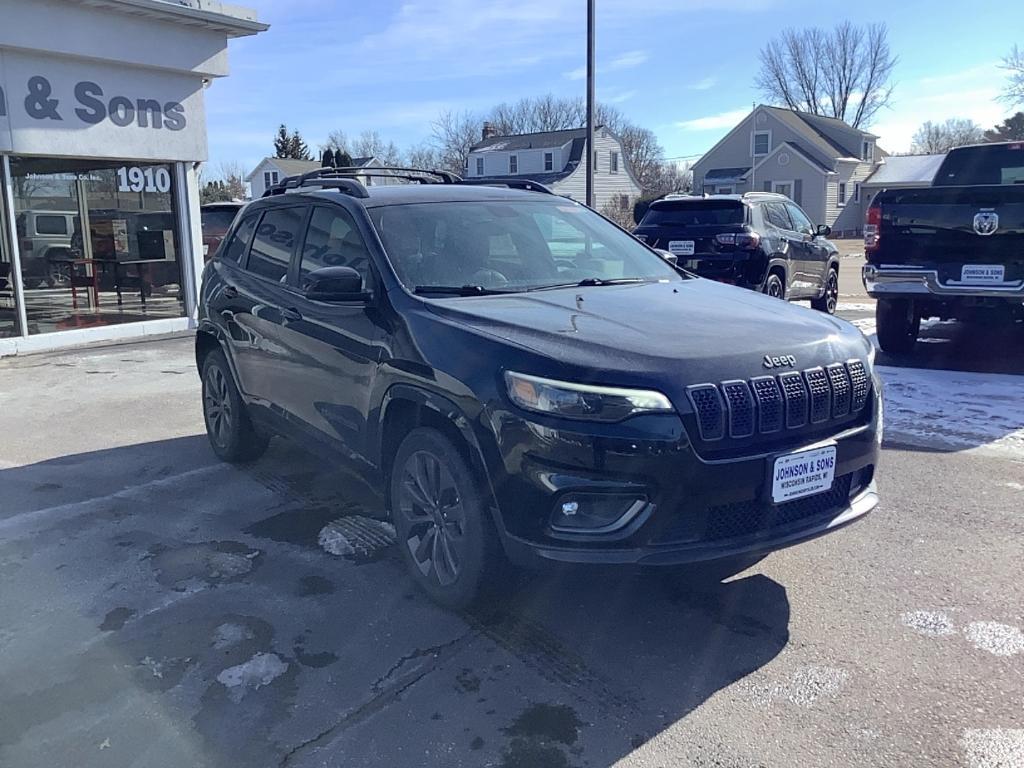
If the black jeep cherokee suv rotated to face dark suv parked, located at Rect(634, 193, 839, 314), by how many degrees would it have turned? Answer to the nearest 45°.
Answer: approximately 135° to its left

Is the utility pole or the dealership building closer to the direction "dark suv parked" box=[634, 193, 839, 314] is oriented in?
the utility pole

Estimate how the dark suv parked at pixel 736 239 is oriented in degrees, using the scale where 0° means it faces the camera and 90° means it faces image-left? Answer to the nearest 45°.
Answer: approximately 225°

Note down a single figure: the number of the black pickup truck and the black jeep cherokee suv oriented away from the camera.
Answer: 1

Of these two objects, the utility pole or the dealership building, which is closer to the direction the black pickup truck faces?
the utility pole

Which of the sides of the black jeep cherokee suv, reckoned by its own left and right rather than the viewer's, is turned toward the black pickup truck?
left

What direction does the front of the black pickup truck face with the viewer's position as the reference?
facing away from the viewer

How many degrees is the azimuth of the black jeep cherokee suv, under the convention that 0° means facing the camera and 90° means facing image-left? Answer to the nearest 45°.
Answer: approximately 315°

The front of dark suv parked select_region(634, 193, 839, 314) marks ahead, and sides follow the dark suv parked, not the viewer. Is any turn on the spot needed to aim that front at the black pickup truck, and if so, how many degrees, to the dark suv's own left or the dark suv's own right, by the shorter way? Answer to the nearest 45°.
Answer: approximately 90° to the dark suv's own right
